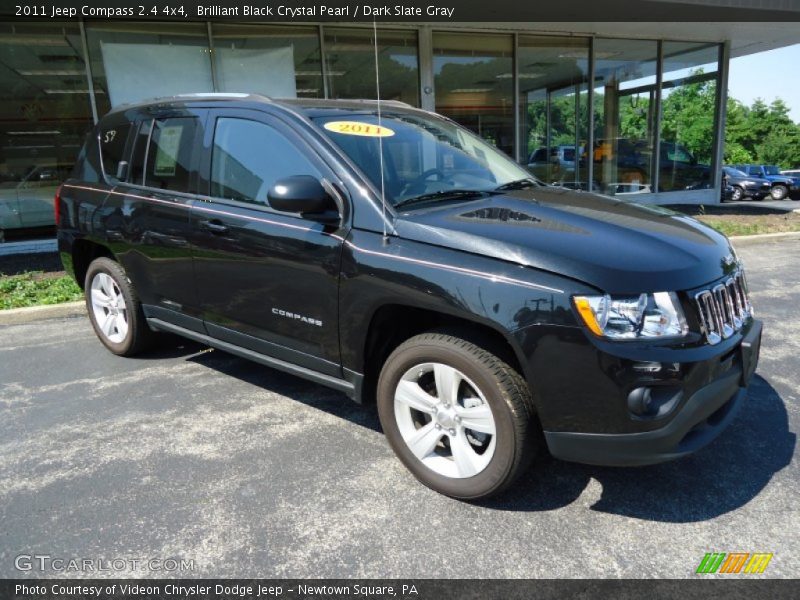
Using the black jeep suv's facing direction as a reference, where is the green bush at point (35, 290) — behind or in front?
behind

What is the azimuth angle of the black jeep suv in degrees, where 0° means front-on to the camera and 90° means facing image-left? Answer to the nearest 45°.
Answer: approximately 315°
